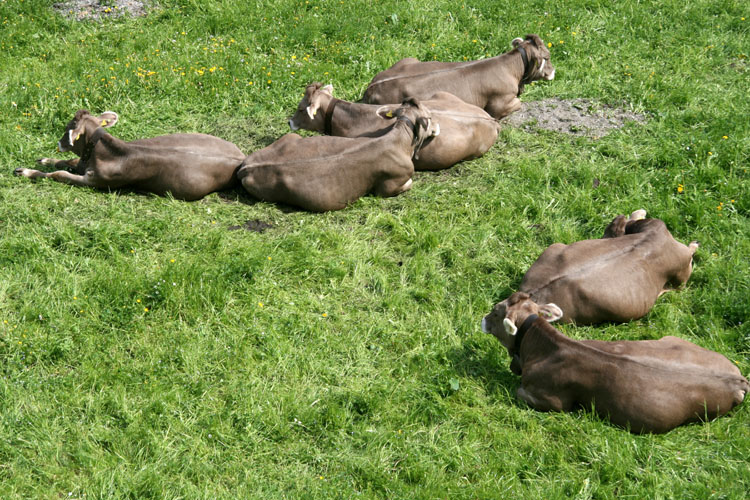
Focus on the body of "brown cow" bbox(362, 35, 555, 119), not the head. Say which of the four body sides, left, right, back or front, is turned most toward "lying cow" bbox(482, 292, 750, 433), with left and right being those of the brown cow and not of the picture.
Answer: right

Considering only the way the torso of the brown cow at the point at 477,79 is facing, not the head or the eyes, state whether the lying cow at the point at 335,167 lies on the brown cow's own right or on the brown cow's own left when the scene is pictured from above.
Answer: on the brown cow's own right

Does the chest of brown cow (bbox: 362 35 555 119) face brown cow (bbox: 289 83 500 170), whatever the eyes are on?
no

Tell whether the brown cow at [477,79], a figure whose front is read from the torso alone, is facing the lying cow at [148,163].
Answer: no

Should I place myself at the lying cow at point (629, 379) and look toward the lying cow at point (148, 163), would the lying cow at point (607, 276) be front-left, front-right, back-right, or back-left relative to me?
front-right

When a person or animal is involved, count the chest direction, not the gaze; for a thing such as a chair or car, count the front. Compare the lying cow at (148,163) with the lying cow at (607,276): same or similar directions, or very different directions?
very different directions

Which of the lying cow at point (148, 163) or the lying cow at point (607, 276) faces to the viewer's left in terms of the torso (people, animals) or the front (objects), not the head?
the lying cow at point (148, 163)

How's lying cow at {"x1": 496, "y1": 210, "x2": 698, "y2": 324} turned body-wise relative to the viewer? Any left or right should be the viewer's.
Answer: facing away from the viewer and to the right of the viewer

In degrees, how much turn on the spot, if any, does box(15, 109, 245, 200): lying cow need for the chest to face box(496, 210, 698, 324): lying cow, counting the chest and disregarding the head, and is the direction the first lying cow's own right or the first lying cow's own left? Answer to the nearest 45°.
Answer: approximately 135° to the first lying cow's own left

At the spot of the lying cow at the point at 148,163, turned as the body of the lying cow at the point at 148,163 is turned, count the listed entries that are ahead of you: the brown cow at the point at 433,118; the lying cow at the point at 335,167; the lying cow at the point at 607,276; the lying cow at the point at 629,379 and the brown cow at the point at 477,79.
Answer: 0

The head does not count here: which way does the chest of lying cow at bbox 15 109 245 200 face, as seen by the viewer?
to the viewer's left

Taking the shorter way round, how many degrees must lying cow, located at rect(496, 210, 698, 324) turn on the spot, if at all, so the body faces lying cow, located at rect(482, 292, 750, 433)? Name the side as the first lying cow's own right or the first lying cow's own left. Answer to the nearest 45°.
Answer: approximately 135° to the first lying cow's own right

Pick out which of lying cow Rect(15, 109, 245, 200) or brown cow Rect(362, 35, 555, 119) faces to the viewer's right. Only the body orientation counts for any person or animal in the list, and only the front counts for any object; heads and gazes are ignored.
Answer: the brown cow

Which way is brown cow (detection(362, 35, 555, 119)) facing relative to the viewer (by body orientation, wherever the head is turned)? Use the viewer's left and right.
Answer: facing to the right of the viewer
